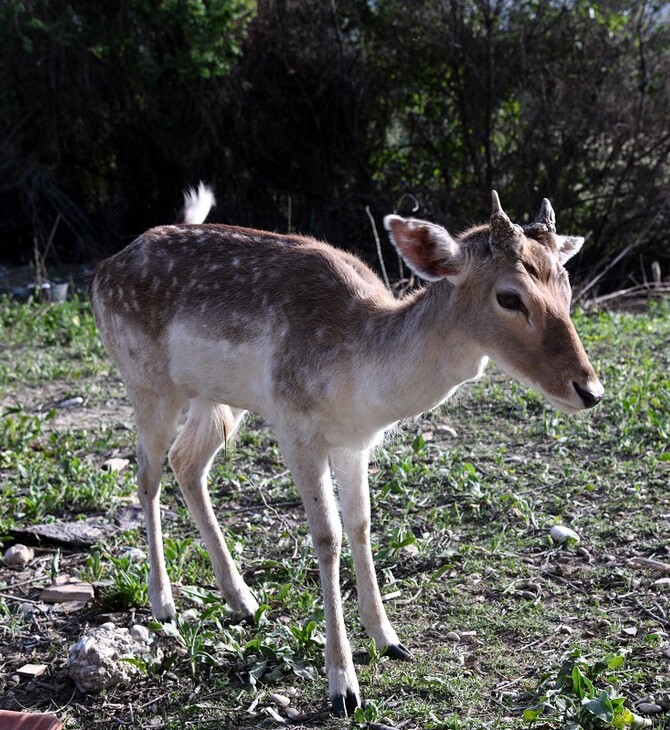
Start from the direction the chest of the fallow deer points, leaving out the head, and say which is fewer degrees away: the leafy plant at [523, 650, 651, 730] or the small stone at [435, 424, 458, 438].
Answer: the leafy plant

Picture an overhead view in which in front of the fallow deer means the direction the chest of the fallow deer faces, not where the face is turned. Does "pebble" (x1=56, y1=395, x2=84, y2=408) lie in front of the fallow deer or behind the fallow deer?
behind

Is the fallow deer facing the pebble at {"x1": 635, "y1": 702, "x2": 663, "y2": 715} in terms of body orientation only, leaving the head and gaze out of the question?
yes

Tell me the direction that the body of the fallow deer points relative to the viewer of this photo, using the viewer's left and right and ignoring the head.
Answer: facing the viewer and to the right of the viewer

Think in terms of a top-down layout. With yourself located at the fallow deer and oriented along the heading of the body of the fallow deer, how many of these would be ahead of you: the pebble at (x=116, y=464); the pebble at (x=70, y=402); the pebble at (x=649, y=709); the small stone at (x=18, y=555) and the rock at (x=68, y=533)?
1

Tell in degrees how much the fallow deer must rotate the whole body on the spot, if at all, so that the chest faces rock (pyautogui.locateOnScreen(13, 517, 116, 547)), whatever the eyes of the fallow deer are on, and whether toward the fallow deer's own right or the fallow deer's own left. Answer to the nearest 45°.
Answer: approximately 180°

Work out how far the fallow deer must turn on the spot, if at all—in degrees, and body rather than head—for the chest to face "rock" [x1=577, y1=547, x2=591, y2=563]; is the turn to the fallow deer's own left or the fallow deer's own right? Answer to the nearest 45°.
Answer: approximately 45° to the fallow deer's own left

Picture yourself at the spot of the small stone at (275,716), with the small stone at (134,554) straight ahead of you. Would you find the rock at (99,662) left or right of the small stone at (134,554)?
left

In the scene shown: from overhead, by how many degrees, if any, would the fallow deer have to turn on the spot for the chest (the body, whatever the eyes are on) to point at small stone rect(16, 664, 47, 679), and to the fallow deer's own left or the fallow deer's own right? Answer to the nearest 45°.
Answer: approximately 90° to the fallow deer's own right

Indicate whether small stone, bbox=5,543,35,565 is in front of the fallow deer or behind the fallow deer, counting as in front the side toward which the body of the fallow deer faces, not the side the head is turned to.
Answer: behind

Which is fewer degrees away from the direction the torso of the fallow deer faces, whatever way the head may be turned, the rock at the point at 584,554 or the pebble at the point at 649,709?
the pebble

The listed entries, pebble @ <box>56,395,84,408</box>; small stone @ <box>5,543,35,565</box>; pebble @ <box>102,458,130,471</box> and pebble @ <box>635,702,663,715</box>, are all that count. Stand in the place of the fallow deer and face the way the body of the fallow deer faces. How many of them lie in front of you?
1
